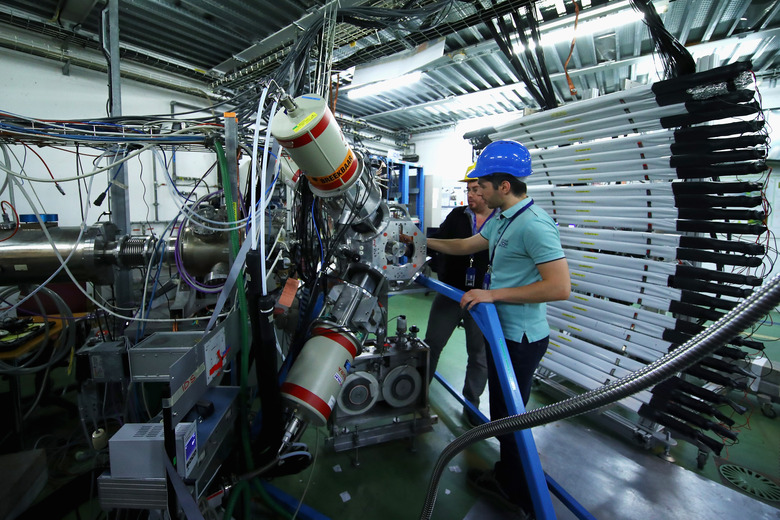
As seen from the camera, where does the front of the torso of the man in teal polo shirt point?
to the viewer's left

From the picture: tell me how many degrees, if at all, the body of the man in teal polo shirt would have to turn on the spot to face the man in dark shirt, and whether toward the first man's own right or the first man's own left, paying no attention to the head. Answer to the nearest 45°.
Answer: approximately 45° to the first man's own right

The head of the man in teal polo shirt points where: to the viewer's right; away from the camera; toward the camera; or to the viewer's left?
to the viewer's left

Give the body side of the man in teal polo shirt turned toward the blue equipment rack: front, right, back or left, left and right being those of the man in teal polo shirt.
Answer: right
